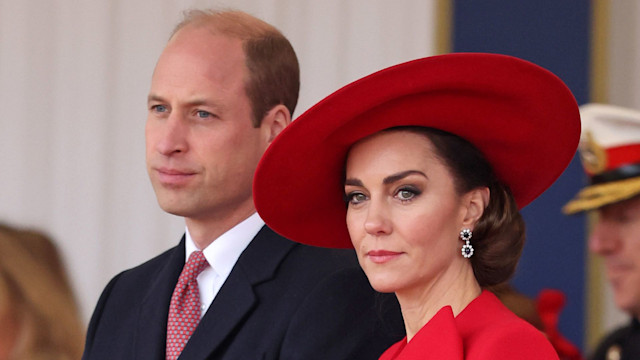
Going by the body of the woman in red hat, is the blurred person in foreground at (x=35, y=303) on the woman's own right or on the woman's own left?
on the woman's own right

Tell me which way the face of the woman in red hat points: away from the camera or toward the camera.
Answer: toward the camera

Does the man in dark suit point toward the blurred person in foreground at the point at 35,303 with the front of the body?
no

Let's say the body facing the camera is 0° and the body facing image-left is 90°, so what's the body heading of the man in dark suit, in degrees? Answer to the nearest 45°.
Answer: approximately 45°

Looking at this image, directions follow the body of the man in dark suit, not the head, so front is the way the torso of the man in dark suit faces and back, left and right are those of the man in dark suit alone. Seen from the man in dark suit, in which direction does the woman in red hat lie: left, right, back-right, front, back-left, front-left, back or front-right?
left

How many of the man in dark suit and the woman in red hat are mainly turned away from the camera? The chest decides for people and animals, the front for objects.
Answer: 0

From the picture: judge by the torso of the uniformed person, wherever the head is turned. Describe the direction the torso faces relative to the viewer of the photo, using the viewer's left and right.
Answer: facing to the left of the viewer

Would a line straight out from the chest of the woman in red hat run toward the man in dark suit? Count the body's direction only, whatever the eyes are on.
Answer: no

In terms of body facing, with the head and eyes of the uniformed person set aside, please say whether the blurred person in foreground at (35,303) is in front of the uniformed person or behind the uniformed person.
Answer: in front

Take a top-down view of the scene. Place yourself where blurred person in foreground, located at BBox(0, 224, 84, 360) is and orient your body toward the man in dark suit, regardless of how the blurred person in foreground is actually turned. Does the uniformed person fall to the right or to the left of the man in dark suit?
left

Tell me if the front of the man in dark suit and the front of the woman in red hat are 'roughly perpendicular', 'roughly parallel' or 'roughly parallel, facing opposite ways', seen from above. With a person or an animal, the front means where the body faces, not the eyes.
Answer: roughly parallel
